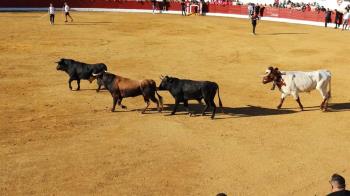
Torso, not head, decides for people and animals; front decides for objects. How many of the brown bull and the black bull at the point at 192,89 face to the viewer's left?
2

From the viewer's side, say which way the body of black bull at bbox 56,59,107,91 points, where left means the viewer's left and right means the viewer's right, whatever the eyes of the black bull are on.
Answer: facing to the left of the viewer

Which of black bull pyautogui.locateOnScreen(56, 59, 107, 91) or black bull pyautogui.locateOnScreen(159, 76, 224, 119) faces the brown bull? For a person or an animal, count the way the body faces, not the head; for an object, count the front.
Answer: black bull pyautogui.locateOnScreen(159, 76, 224, 119)

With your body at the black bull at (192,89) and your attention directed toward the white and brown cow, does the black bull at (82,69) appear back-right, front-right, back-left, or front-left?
back-left

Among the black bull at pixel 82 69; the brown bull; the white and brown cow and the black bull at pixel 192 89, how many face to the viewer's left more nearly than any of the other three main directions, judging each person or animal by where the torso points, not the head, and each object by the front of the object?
4

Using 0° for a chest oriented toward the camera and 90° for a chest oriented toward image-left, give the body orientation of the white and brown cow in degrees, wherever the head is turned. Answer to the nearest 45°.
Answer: approximately 90°

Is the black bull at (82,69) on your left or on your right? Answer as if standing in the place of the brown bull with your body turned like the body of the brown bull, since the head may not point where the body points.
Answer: on your right

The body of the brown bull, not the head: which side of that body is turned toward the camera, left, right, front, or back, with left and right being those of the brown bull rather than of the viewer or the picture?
left

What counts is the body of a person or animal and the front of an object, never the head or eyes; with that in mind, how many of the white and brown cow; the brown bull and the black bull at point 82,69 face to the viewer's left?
3

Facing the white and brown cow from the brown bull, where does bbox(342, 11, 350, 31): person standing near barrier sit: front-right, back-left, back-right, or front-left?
front-left

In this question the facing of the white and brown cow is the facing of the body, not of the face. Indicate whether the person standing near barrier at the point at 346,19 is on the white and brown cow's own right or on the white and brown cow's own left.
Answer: on the white and brown cow's own right

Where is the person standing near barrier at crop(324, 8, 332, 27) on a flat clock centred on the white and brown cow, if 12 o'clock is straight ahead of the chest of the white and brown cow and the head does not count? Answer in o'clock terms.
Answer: The person standing near barrier is roughly at 3 o'clock from the white and brown cow.

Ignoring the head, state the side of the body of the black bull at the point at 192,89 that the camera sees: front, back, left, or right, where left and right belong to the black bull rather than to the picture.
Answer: left

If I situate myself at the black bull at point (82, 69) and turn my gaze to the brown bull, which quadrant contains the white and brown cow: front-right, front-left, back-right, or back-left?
front-left

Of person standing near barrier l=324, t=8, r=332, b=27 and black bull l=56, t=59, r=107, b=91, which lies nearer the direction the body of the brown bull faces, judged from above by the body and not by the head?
the black bull
